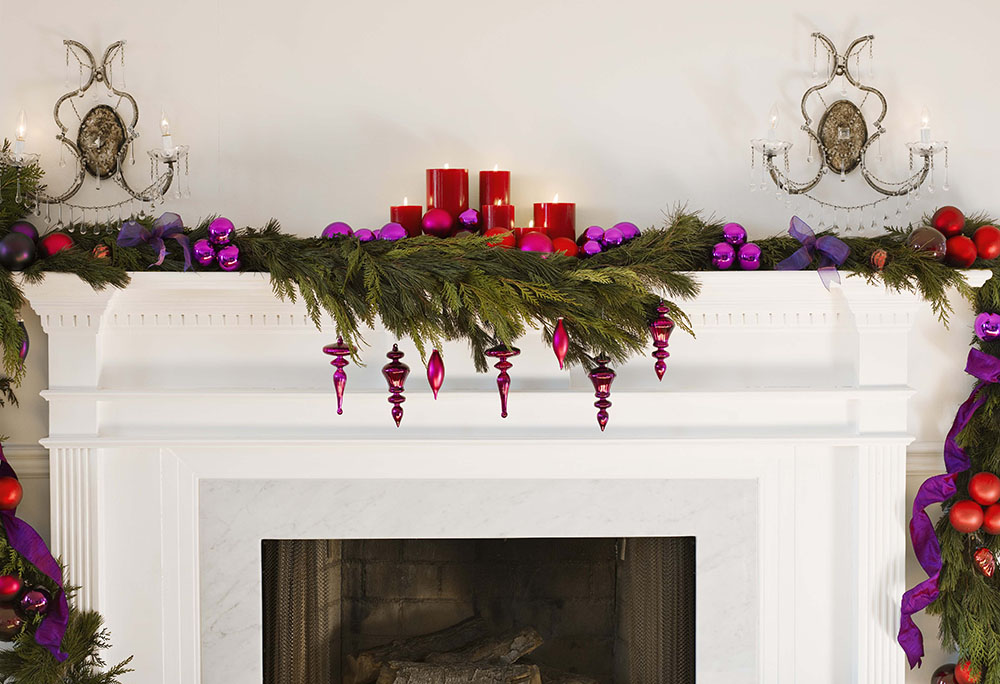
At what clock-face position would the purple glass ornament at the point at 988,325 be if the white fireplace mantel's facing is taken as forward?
The purple glass ornament is roughly at 9 o'clock from the white fireplace mantel.

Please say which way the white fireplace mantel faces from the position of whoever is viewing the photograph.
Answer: facing the viewer
